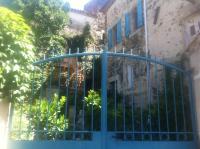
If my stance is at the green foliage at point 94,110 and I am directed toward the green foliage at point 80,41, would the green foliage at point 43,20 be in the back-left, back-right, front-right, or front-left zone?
front-left

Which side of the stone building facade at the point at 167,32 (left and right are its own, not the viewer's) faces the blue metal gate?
front

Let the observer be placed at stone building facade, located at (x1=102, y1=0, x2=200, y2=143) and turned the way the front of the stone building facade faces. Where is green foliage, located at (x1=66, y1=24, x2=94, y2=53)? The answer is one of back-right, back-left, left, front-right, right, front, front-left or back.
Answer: right

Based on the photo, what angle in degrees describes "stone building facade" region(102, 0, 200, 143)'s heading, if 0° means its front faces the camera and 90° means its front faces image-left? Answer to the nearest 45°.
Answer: approximately 45°
